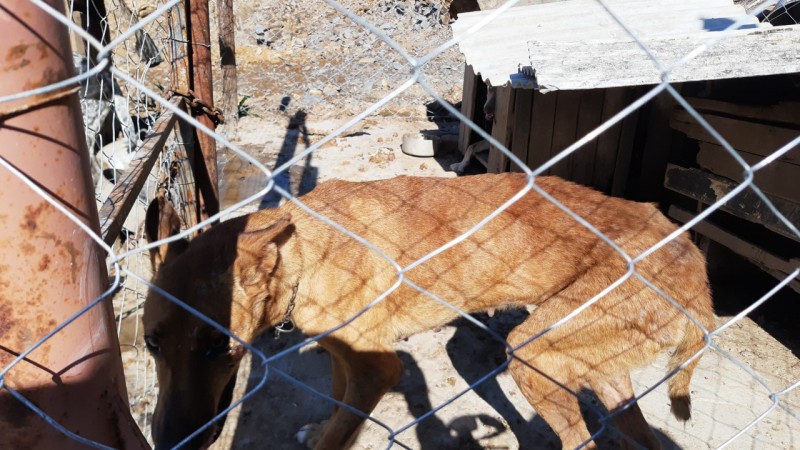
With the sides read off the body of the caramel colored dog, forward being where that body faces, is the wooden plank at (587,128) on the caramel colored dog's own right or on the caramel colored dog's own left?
on the caramel colored dog's own right

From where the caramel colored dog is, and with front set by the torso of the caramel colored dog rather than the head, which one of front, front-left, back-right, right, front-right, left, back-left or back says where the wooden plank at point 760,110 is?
back-right

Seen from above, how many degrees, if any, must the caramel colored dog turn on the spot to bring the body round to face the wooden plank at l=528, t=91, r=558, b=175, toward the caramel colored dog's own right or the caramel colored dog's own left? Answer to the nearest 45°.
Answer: approximately 90° to the caramel colored dog's own right

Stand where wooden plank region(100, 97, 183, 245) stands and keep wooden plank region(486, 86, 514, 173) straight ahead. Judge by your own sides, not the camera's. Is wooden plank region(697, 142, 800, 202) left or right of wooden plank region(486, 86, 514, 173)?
right

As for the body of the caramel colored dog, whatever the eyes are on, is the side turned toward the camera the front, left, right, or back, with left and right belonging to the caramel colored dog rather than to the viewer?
left

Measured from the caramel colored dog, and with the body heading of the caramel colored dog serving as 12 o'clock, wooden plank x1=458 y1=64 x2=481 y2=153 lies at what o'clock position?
The wooden plank is roughly at 3 o'clock from the caramel colored dog.

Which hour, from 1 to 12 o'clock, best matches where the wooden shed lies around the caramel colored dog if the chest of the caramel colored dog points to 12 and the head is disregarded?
The wooden shed is roughly at 4 o'clock from the caramel colored dog.

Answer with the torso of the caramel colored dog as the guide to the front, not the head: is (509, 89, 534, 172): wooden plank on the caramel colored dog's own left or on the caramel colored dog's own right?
on the caramel colored dog's own right
